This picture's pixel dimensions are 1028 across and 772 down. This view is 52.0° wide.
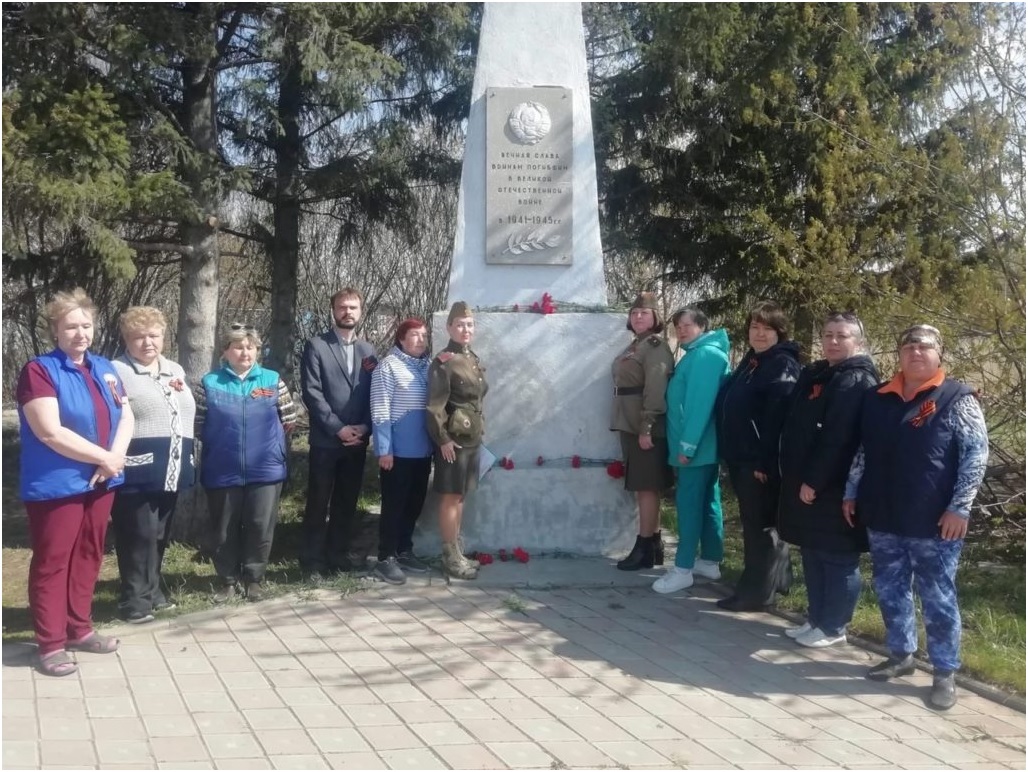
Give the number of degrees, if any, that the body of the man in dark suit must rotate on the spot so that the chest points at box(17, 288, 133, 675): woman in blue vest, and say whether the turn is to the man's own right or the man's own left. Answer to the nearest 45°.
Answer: approximately 90° to the man's own right

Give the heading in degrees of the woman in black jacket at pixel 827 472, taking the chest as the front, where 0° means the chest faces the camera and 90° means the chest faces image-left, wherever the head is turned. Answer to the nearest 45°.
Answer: approximately 45°

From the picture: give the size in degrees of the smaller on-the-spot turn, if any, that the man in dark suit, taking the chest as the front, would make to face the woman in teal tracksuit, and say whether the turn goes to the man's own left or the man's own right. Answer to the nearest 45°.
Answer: approximately 45° to the man's own left

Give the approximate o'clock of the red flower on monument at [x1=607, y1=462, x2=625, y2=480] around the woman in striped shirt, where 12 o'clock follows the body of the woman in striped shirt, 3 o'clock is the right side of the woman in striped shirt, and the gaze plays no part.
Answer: The red flower on monument is roughly at 10 o'clock from the woman in striped shirt.

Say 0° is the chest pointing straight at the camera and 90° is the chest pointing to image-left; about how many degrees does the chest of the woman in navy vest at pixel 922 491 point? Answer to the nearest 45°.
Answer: approximately 45°

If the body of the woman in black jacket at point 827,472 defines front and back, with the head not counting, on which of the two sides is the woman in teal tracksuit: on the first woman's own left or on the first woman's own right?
on the first woman's own right

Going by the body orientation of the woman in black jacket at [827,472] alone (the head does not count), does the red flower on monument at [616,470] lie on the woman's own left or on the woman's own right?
on the woman's own right

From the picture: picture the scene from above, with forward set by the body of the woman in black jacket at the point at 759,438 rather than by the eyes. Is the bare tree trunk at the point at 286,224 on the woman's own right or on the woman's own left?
on the woman's own right

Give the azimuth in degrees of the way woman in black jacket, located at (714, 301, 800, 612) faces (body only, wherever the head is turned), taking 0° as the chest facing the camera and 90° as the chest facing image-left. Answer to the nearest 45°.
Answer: approximately 45°
